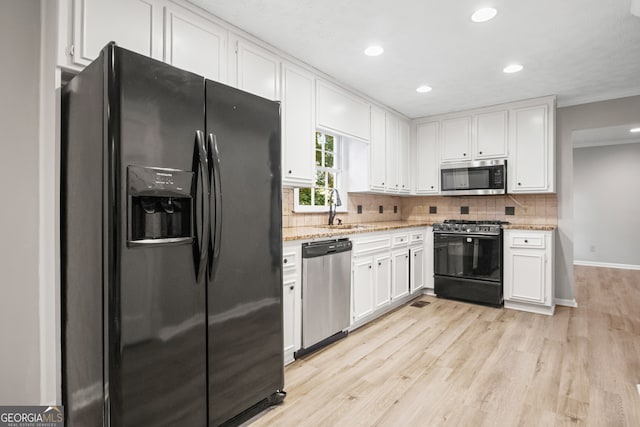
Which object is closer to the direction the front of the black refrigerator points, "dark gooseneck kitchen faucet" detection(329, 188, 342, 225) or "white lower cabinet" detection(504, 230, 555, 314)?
the white lower cabinet

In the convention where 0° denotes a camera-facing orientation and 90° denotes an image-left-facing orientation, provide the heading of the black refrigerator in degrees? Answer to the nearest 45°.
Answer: approximately 315°

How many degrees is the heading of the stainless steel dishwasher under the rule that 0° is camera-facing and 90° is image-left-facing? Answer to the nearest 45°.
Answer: approximately 315°
